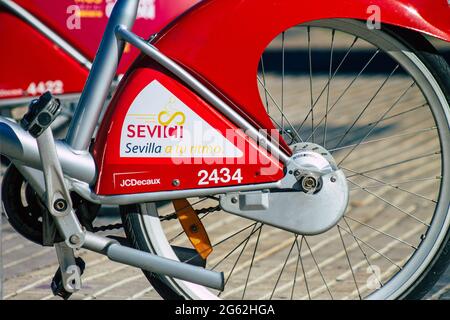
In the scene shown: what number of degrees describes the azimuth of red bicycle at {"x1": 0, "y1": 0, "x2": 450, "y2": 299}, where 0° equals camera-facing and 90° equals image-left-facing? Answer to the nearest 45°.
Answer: approximately 90°
